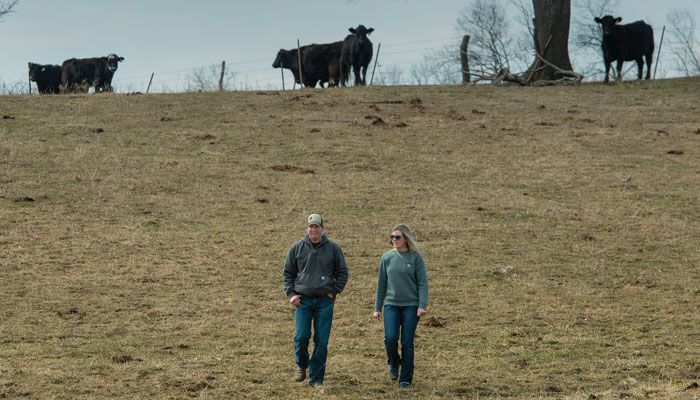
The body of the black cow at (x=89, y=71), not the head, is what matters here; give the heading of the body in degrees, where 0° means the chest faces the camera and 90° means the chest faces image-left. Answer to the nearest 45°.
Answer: approximately 270°

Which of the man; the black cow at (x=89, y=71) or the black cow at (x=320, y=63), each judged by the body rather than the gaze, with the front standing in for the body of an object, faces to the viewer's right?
the black cow at (x=89, y=71)

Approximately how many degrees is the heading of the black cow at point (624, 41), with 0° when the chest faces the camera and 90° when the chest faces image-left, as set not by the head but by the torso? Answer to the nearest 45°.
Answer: approximately 45°

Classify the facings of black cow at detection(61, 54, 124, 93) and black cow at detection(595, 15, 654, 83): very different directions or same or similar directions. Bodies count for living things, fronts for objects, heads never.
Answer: very different directions

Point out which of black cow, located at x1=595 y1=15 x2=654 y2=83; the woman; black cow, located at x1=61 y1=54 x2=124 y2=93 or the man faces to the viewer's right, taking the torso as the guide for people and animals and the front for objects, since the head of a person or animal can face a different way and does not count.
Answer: black cow, located at x1=61 y1=54 x2=124 y2=93

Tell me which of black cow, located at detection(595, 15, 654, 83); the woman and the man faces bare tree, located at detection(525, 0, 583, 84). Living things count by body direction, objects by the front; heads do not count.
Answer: the black cow

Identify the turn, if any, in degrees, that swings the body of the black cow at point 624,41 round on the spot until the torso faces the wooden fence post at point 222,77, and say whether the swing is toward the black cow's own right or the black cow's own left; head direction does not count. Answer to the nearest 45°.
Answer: approximately 45° to the black cow's own right

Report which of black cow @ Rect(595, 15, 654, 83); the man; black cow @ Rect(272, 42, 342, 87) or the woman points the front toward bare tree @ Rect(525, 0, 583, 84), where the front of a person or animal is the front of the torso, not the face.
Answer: black cow @ Rect(595, 15, 654, 83)

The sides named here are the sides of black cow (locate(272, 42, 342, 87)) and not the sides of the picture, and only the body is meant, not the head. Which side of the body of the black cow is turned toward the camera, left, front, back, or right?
left
